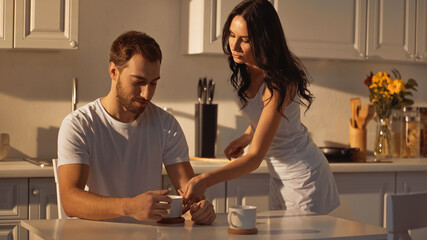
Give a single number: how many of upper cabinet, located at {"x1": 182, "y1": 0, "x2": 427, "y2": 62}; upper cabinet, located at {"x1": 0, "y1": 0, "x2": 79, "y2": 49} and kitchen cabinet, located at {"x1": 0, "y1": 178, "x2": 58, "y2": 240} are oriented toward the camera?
3

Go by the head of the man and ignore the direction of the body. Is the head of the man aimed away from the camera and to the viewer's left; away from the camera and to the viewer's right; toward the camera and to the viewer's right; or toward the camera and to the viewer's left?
toward the camera and to the viewer's right

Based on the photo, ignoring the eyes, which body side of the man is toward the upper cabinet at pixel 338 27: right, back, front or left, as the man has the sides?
left

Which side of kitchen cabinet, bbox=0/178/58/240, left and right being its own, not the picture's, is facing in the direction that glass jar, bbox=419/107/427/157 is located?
left

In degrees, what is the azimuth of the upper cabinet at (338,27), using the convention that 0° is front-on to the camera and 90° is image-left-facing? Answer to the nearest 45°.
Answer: approximately 0°

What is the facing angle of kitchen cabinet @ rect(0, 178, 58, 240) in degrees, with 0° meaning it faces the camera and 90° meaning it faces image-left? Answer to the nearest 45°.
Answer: approximately 0°

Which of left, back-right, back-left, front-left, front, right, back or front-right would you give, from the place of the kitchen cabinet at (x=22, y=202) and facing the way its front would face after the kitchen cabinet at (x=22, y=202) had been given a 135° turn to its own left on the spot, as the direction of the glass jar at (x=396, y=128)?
front-right

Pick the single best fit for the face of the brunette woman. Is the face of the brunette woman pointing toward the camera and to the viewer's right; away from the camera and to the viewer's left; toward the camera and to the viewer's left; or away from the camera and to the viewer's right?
toward the camera and to the viewer's left

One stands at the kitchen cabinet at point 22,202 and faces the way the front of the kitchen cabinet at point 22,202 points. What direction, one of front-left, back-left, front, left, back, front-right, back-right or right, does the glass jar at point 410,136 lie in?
left

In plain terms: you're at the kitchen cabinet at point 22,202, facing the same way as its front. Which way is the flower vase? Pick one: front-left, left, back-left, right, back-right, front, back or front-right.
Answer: left
